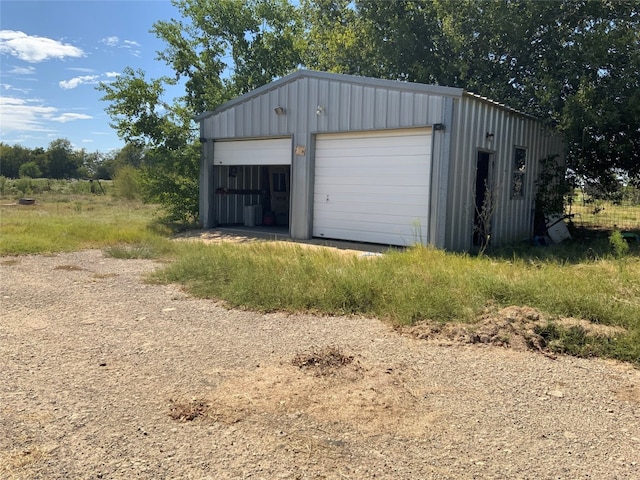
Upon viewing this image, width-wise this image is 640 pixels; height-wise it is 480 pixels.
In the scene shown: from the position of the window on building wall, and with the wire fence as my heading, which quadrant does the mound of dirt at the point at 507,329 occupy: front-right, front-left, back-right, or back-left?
back-right

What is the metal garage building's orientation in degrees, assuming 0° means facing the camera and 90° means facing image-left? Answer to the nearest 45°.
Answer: approximately 45°

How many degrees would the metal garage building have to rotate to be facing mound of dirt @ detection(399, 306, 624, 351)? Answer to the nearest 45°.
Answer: approximately 45° to its left

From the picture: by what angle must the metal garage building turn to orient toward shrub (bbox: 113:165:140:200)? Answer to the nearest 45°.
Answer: approximately 90° to its right

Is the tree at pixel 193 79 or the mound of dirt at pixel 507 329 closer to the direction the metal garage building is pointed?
the mound of dirt

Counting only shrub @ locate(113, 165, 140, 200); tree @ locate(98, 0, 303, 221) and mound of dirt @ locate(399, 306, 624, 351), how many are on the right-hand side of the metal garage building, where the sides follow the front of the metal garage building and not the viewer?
2

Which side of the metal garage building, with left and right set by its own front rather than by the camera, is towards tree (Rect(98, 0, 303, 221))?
right
